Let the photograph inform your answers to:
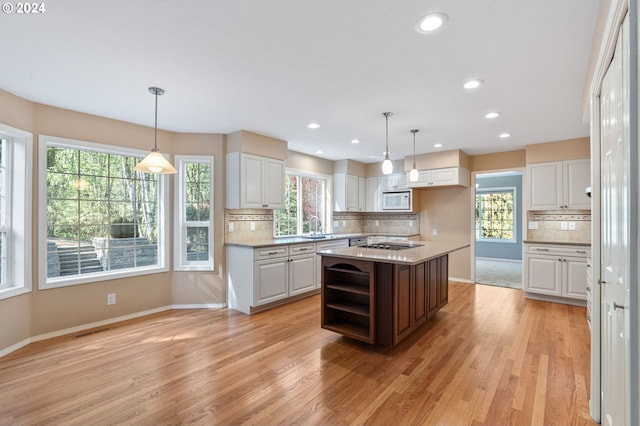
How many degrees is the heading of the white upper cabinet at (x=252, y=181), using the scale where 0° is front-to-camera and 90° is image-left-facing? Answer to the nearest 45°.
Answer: approximately 315°

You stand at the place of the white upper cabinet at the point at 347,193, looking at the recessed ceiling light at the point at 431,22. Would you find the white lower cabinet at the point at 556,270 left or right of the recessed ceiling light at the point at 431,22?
left

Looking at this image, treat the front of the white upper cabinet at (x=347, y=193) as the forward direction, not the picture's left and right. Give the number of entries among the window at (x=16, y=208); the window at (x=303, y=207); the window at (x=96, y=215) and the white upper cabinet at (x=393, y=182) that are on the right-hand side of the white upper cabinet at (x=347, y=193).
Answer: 3

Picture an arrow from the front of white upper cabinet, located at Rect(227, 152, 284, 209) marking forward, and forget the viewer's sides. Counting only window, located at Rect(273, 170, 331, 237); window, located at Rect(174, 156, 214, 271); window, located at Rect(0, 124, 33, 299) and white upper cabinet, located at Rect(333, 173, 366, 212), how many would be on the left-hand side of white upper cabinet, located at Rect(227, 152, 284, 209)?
2

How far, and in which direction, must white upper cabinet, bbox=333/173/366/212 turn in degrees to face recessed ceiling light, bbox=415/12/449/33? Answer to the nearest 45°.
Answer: approximately 45° to its right

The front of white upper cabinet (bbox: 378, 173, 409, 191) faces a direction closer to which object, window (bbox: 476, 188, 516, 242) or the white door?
the white door

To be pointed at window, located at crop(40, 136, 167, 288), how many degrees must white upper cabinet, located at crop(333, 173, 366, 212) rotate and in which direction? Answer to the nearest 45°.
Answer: approximately 90° to its right
